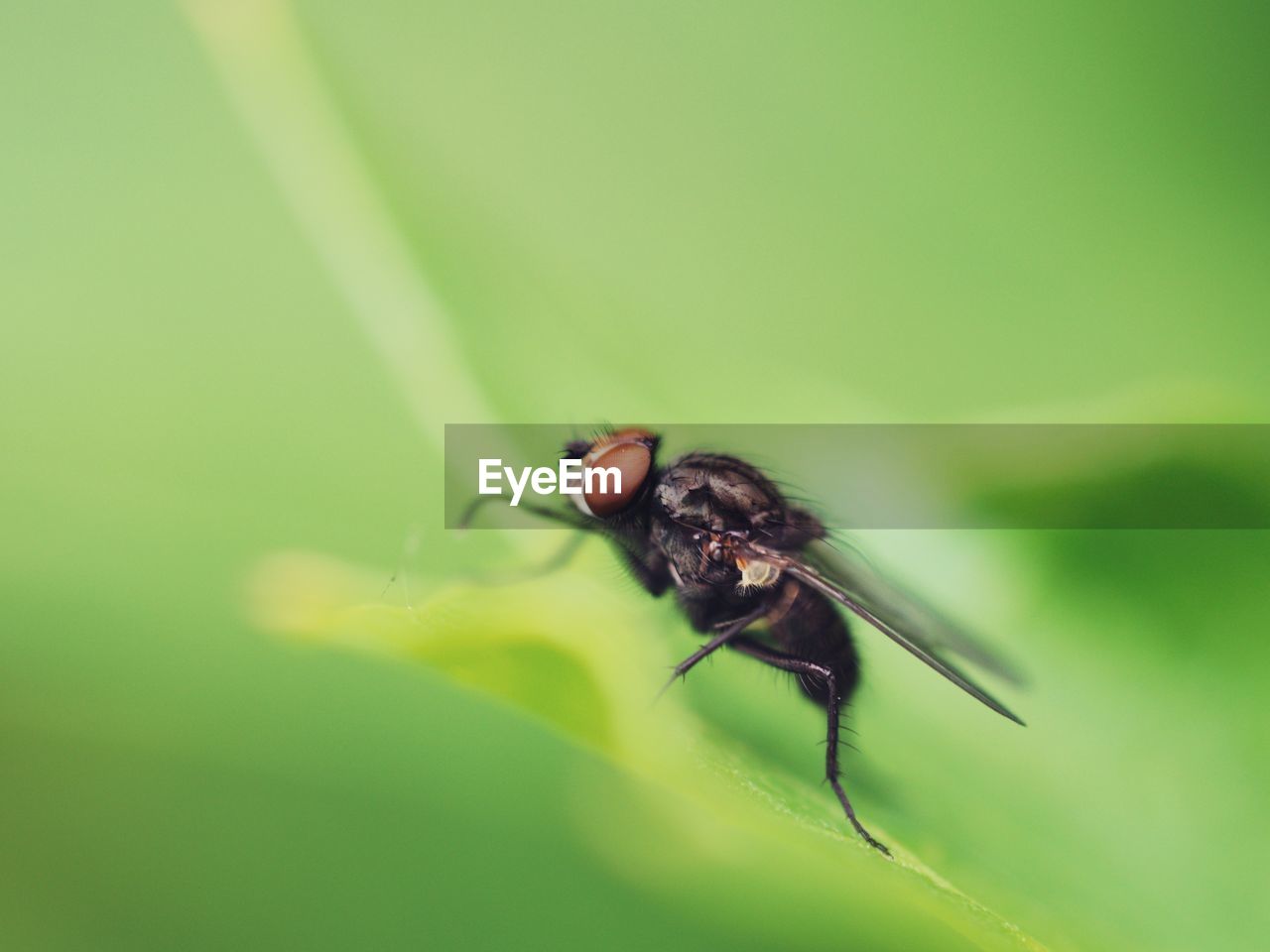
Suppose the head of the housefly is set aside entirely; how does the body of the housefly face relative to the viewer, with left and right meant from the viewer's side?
facing to the left of the viewer
